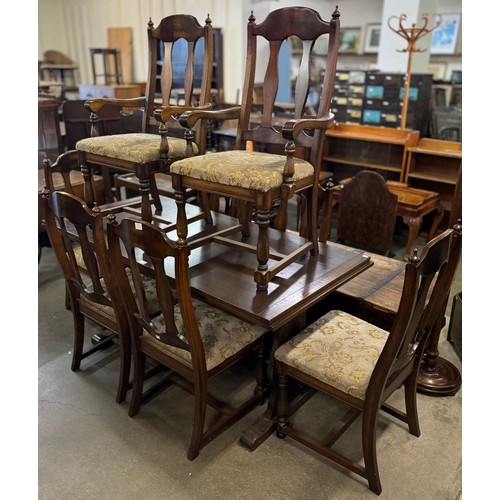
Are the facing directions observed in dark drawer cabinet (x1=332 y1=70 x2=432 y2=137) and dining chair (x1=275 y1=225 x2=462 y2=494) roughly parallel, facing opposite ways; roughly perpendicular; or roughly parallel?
roughly perpendicular

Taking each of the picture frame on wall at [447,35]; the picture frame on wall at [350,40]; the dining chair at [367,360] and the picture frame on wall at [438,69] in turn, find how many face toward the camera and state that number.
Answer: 3

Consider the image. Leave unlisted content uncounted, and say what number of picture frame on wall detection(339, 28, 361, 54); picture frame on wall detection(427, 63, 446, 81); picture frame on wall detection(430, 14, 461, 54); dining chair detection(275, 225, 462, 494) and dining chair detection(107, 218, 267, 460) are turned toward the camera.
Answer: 3

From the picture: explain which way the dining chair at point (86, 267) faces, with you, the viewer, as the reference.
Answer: facing away from the viewer and to the right of the viewer

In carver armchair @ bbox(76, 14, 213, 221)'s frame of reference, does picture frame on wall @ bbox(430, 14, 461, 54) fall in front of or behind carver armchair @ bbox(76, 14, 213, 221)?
behind

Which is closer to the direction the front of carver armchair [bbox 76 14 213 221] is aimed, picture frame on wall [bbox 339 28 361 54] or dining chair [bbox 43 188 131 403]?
the dining chair

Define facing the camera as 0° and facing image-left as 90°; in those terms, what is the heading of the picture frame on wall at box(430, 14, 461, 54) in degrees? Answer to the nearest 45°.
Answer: approximately 0°

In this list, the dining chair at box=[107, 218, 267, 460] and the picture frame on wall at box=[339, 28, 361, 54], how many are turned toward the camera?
1

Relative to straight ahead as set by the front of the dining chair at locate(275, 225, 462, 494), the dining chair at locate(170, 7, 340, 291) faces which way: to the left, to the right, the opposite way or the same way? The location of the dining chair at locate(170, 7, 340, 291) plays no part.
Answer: to the left

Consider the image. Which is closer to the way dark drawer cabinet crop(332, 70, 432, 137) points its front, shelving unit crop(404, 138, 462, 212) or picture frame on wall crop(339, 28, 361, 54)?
the shelving unit
